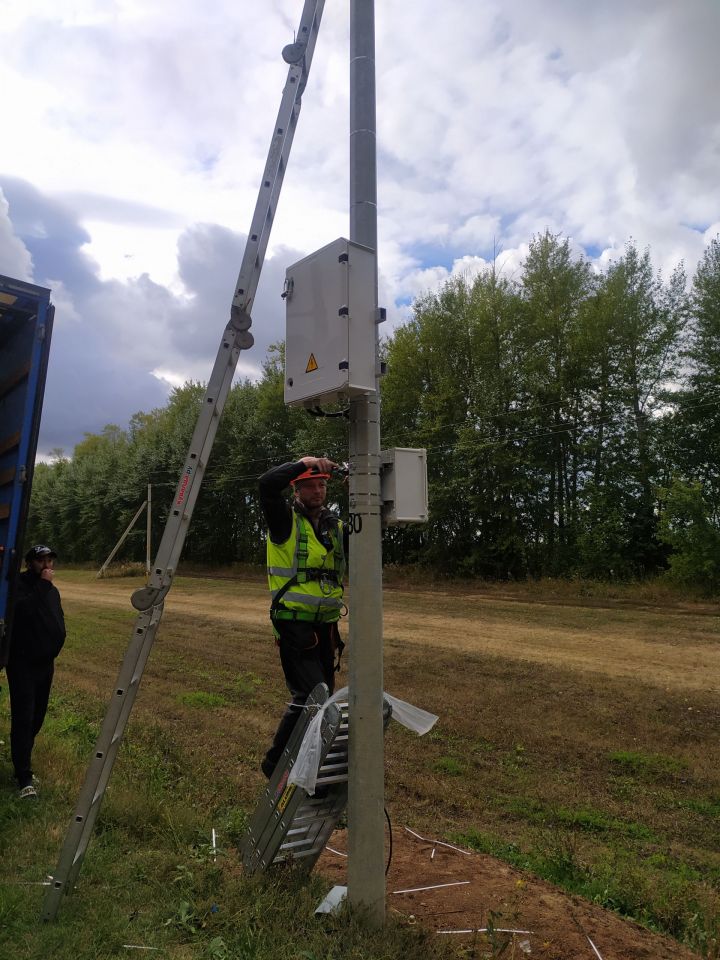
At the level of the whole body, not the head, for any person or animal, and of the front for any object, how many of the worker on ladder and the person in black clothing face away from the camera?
0

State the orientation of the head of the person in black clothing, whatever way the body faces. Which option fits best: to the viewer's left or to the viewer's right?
to the viewer's right

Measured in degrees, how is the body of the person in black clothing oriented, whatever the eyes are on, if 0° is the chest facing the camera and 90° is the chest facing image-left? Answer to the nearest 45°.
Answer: approximately 315°

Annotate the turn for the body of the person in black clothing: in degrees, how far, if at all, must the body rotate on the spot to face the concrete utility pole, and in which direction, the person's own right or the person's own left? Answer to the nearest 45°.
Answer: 0° — they already face it

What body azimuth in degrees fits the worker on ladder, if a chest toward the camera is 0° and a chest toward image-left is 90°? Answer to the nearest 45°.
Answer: approximately 315°
